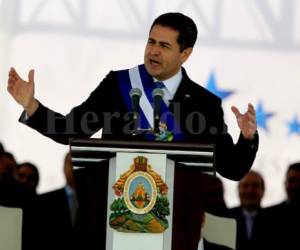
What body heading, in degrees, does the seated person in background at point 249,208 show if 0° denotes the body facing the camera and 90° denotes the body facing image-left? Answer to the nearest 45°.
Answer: approximately 0°

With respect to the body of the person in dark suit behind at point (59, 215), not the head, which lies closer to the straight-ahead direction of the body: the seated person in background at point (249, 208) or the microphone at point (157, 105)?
the microphone
